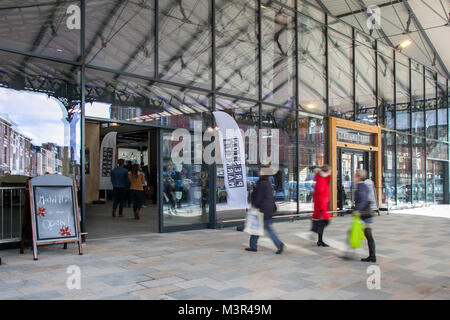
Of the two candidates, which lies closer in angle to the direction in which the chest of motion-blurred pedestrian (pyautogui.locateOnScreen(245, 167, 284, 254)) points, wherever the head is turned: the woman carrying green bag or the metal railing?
the metal railing

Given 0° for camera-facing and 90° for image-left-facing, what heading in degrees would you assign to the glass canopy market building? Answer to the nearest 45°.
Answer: approximately 315°

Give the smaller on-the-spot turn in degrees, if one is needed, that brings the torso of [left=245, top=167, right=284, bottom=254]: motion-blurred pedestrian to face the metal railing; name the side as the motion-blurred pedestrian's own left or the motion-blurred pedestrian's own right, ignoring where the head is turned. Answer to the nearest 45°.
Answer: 0° — they already face it

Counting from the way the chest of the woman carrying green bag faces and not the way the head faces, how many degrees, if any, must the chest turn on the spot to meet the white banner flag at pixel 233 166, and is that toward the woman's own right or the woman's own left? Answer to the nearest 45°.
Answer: approximately 45° to the woman's own right

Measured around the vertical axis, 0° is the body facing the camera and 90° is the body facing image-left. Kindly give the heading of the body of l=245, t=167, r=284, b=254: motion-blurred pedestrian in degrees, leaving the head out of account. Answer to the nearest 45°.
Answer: approximately 90°

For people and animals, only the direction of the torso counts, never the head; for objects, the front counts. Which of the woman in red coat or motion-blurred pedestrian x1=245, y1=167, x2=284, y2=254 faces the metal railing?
the motion-blurred pedestrian

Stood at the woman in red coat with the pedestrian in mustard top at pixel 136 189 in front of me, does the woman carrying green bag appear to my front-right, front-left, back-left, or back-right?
back-left

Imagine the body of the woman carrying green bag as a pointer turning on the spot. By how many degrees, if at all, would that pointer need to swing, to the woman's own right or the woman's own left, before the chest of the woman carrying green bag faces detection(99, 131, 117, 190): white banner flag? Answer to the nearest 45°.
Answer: approximately 45° to the woman's own right

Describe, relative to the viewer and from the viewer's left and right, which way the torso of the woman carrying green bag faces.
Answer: facing to the left of the viewer
